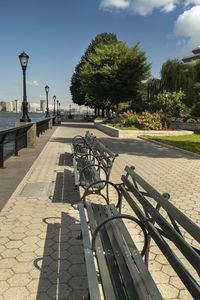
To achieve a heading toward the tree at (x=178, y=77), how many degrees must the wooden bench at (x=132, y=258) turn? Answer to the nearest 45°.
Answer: approximately 90° to its right

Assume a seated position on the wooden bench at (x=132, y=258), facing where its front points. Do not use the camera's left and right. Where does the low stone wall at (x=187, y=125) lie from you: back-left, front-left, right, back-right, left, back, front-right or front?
right

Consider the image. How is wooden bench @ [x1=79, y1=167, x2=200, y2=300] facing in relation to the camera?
to the viewer's left

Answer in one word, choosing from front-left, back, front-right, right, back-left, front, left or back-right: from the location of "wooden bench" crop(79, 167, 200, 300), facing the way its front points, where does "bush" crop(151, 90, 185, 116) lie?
right

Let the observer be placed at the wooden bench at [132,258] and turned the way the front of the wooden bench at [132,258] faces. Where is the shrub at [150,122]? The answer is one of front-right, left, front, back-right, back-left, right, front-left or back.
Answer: right

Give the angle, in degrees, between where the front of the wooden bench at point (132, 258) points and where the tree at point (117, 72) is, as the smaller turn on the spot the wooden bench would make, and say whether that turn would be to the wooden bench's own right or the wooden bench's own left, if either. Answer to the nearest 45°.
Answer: approximately 90° to the wooden bench's own right

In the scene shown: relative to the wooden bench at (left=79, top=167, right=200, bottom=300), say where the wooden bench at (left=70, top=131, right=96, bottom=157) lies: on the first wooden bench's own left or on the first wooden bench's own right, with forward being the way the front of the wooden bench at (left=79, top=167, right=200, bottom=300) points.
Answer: on the first wooden bench's own right
